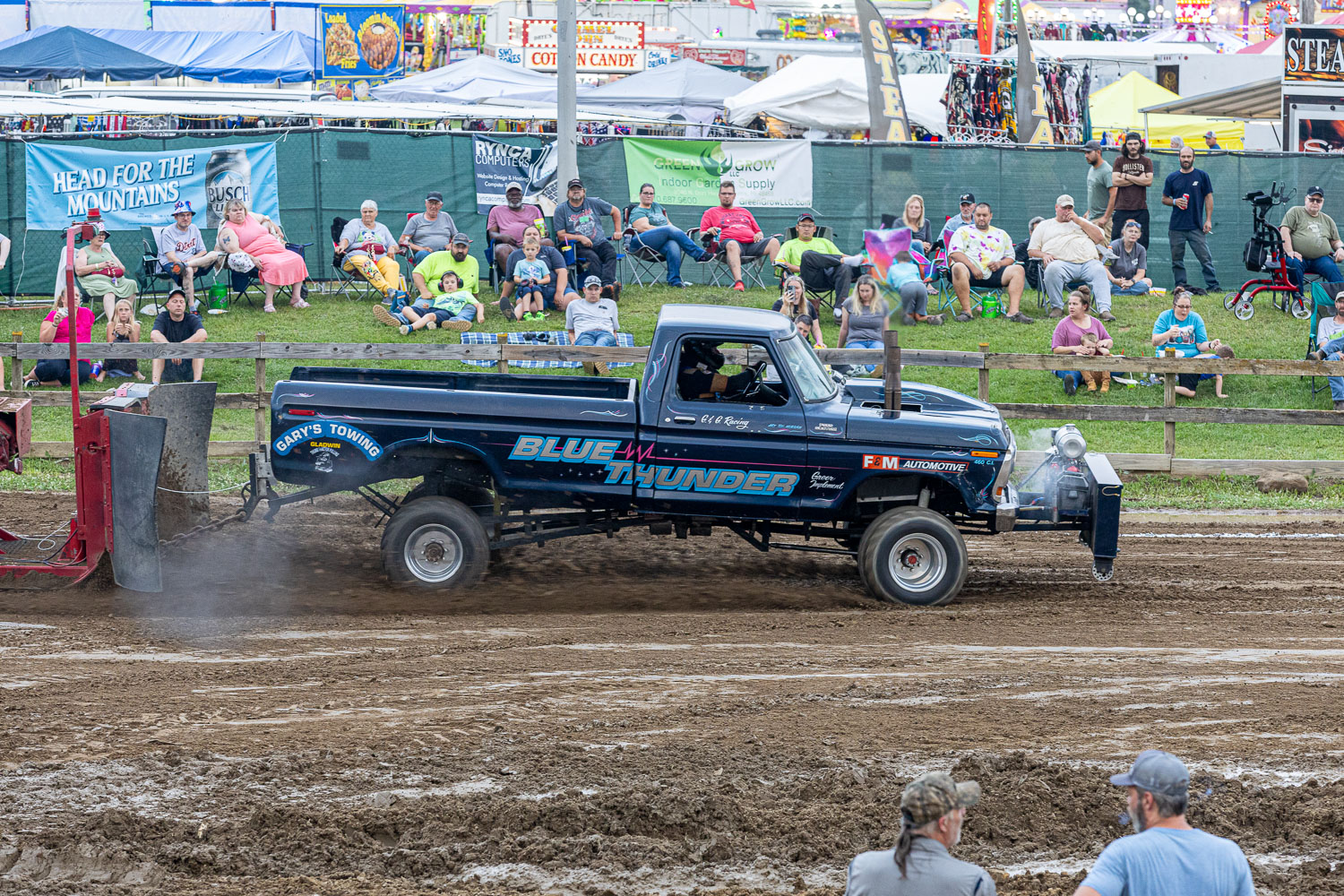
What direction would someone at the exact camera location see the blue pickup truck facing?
facing to the right of the viewer

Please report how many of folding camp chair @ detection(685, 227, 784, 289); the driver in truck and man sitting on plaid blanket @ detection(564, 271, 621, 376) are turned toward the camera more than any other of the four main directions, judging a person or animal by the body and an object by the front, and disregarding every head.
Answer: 2

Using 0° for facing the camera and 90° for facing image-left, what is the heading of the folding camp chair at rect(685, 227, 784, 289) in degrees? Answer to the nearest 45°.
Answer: approximately 0°

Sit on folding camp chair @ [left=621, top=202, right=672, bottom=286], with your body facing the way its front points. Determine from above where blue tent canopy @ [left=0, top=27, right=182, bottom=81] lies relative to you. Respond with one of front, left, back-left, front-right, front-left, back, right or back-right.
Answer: back

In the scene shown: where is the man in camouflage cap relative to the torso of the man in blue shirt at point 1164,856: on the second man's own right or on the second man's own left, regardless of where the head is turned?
on the second man's own left

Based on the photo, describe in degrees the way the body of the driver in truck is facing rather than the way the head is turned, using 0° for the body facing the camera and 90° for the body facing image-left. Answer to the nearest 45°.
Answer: approximately 270°

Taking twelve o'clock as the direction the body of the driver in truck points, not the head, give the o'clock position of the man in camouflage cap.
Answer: The man in camouflage cap is roughly at 3 o'clock from the driver in truck.

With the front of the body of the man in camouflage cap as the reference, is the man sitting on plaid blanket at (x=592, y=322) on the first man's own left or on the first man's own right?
on the first man's own left

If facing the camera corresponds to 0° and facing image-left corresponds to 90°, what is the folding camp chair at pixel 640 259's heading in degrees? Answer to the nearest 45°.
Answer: approximately 315°

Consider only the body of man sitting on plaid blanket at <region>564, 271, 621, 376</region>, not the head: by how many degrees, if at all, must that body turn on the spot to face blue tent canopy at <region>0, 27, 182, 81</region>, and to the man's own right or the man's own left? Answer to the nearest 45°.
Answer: approximately 135° to the man's own right
